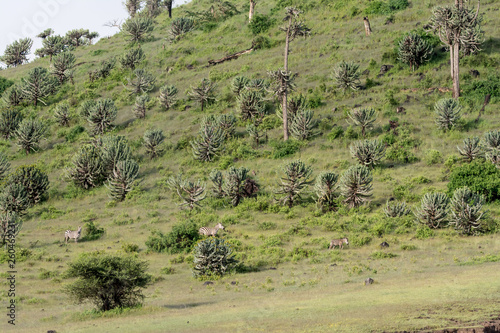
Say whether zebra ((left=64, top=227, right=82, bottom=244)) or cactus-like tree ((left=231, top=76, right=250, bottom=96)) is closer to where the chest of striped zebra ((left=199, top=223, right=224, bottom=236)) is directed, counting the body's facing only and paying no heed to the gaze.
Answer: the cactus-like tree

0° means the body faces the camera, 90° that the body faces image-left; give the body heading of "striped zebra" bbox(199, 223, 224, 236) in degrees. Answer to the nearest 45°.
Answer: approximately 270°

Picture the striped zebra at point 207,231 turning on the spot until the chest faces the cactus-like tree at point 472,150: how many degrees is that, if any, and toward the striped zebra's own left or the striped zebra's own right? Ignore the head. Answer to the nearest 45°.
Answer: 0° — it already faces it

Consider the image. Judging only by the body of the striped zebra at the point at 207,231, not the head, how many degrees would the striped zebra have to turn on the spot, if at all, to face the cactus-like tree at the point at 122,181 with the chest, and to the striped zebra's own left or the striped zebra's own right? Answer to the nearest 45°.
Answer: approximately 135° to the striped zebra's own left

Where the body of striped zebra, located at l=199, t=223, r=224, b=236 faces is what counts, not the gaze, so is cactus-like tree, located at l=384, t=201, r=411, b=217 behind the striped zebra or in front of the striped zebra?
in front
